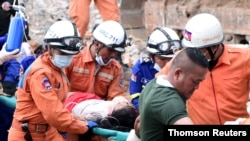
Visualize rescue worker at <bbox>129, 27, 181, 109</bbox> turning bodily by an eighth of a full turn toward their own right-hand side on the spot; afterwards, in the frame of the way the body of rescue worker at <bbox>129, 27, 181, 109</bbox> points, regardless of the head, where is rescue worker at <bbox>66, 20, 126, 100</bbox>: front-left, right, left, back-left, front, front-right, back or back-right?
right

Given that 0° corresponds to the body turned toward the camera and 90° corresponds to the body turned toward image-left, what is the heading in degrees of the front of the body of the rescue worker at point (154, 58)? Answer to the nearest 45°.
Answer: approximately 315°

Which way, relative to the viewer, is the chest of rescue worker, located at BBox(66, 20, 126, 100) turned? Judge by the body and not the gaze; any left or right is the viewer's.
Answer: facing the viewer and to the right of the viewer

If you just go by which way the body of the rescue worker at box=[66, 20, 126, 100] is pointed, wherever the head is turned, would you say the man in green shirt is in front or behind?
in front

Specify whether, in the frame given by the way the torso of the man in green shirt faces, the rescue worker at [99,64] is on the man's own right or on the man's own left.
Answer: on the man's own left

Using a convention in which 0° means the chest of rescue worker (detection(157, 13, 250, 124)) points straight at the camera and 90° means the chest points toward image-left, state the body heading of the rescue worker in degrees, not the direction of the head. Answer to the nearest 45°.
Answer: approximately 45°
